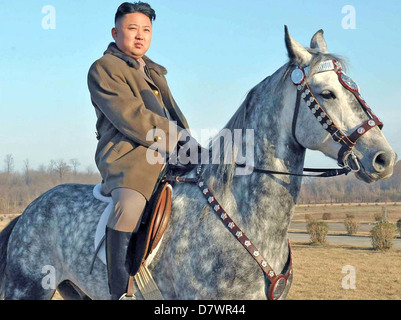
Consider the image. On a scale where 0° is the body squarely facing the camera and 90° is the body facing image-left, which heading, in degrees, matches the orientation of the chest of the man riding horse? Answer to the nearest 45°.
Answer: approximately 315°

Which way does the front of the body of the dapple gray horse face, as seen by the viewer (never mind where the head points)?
to the viewer's right

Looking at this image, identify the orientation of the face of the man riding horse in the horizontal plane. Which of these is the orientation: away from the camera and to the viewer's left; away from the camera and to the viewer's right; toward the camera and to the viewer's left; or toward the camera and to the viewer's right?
toward the camera and to the viewer's right
